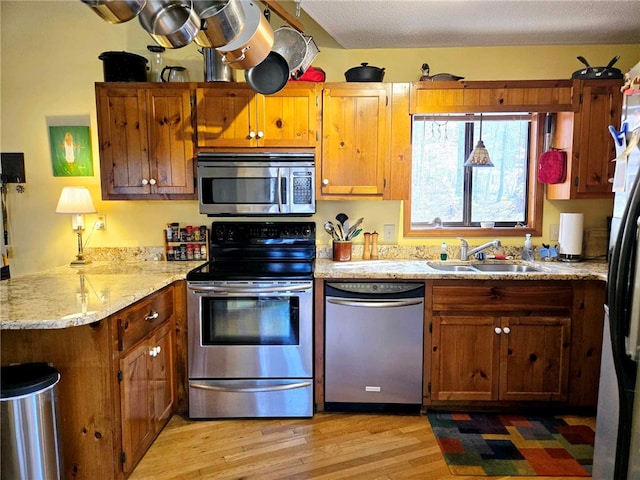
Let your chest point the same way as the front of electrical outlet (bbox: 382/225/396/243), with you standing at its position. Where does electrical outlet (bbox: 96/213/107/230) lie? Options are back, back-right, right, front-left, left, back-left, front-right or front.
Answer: right

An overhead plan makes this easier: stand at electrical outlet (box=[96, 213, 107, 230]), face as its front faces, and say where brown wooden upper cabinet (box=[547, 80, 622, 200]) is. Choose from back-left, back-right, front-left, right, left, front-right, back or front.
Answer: front-left

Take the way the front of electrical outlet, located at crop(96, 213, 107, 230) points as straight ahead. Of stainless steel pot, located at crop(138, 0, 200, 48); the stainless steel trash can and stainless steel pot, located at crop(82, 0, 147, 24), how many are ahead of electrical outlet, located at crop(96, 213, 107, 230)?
3

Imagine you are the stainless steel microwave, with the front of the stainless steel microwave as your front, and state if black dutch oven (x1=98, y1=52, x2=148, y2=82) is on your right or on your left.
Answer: on your right

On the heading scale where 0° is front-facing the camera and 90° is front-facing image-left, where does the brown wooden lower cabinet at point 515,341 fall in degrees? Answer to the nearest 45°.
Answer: approximately 0°

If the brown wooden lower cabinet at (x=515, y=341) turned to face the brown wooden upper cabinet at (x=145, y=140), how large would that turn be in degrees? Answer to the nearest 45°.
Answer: approximately 90° to its right
